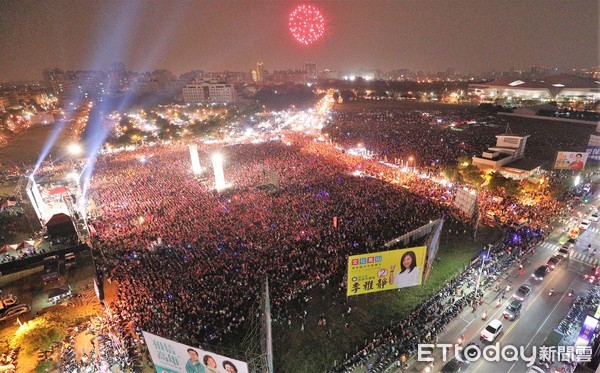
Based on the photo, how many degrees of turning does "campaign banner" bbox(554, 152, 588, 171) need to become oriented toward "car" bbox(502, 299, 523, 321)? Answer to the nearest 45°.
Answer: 0° — it already faces it

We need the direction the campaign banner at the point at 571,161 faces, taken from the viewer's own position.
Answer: facing the viewer

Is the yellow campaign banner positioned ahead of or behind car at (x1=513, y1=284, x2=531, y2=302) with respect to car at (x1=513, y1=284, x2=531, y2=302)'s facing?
ahead

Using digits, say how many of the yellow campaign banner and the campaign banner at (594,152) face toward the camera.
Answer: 2

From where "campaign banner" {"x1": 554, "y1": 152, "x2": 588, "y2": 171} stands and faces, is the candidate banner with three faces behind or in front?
in front

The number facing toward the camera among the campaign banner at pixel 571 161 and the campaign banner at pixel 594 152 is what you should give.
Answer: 2

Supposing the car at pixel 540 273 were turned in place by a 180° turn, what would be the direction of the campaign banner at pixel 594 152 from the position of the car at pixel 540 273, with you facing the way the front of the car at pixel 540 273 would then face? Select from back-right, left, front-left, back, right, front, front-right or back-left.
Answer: front-left

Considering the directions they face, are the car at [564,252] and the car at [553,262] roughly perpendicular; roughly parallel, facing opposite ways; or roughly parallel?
roughly parallel

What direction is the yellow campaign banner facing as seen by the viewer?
toward the camera

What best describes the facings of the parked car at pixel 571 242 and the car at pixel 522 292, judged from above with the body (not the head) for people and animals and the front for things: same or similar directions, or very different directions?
same or similar directions

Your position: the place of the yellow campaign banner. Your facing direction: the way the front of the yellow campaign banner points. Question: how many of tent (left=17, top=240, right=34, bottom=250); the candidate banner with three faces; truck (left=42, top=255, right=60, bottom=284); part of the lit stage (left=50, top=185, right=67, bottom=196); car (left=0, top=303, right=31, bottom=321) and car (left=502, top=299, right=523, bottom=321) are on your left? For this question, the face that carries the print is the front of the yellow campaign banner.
1

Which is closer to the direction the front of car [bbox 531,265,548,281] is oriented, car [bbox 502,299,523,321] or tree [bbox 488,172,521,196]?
the car

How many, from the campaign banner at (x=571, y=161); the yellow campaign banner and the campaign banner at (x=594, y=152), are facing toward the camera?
3

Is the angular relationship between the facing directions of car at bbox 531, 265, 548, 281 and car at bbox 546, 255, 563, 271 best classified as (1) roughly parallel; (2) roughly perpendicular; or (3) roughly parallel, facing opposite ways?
roughly parallel

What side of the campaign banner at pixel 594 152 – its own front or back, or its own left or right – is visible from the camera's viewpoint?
front
